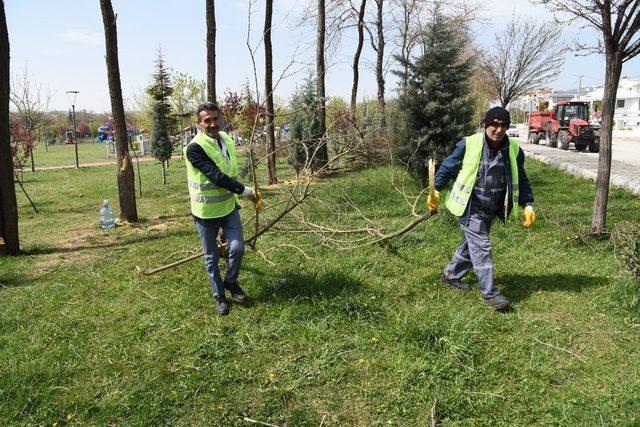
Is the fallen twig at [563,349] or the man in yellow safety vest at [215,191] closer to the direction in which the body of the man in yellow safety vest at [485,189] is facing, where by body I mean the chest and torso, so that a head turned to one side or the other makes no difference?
the fallen twig

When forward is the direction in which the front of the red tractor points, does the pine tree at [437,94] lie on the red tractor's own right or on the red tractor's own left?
on the red tractor's own right

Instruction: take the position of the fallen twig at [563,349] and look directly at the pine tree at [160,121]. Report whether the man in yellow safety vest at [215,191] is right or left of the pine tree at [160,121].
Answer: left

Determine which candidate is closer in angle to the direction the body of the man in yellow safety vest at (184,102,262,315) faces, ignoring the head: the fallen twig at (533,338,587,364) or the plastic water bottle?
the fallen twig

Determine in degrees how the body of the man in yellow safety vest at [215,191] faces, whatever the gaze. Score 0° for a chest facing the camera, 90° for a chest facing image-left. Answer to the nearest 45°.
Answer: approximately 315°

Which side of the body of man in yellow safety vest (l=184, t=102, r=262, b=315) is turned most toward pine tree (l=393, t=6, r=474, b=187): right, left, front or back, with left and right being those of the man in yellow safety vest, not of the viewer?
left
